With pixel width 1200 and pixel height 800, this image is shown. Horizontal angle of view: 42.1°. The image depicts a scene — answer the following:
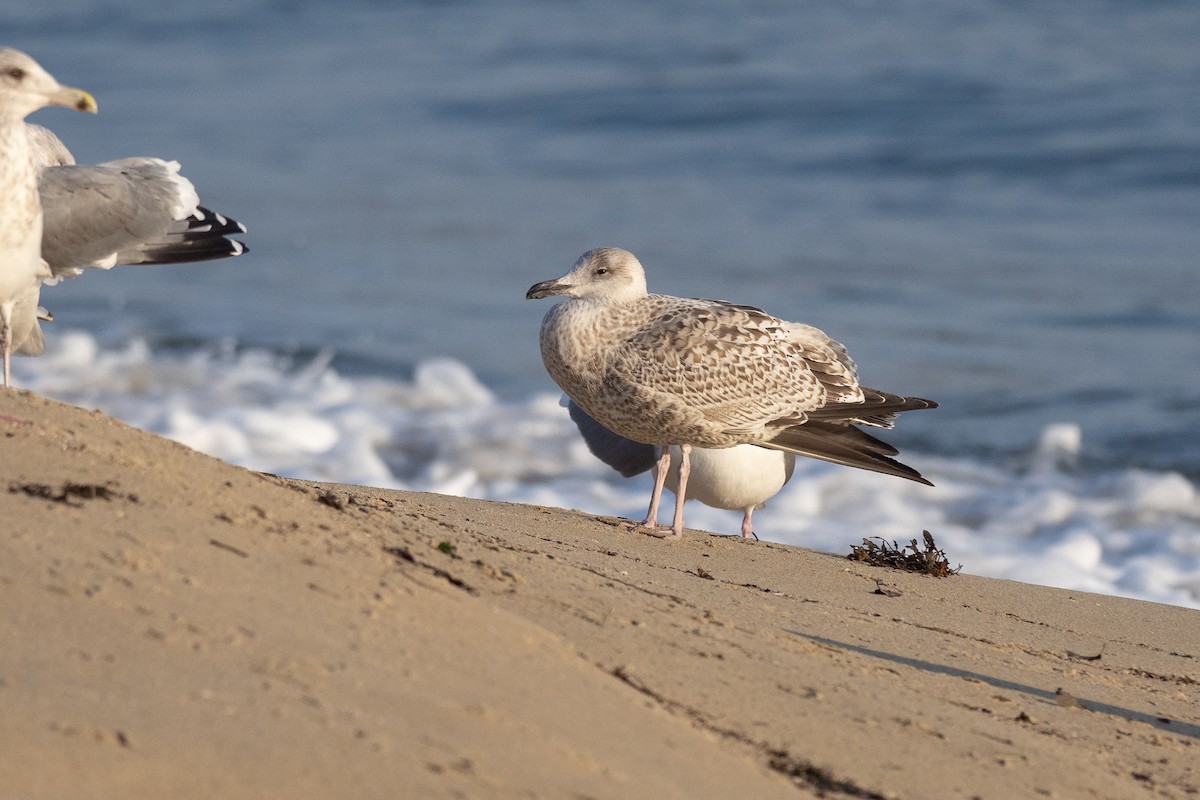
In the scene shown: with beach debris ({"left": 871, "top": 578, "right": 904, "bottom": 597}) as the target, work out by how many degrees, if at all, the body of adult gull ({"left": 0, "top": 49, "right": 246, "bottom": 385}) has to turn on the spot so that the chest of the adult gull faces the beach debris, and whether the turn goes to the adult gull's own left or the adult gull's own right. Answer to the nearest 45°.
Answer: approximately 135° to the adult gull's own left

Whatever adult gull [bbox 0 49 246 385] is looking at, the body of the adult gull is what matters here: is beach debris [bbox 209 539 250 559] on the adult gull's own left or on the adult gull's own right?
on the adult gull's own left

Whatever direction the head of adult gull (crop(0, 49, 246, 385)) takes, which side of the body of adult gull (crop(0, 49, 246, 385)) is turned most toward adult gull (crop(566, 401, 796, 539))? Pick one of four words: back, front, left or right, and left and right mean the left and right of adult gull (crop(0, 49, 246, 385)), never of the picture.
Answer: back

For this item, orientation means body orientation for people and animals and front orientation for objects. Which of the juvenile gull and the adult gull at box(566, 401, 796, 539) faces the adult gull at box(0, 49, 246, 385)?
the juvenile gull

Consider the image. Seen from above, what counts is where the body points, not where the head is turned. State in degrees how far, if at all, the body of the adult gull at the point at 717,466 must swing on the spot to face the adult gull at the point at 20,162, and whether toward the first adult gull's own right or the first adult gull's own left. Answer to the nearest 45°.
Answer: approximately 135° to the first adult gull's own right

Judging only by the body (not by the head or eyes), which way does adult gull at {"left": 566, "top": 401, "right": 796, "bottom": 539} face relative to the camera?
to the viewer's right

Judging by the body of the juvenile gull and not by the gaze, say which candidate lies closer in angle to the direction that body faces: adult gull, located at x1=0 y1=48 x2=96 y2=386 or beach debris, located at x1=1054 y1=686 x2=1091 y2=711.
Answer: the adult gull

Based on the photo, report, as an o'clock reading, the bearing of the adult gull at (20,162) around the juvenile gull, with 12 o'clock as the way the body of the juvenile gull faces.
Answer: The adult gull is roughly at 11 o'clock from the juvenile gull.

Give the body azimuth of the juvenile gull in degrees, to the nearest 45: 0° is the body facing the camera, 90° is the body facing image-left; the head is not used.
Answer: approximately 90°

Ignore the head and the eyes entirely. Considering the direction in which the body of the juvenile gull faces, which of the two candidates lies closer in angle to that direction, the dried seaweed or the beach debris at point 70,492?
the beach debris

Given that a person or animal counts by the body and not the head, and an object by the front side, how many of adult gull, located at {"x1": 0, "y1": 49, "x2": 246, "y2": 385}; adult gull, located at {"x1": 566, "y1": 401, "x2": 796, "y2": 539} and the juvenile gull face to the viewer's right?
1

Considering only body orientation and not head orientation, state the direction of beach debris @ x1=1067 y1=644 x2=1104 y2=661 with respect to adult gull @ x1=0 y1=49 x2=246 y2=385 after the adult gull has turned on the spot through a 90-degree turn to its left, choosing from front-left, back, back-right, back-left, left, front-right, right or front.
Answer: front-left

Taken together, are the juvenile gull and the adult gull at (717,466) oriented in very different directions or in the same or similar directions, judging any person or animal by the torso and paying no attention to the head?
very different directions

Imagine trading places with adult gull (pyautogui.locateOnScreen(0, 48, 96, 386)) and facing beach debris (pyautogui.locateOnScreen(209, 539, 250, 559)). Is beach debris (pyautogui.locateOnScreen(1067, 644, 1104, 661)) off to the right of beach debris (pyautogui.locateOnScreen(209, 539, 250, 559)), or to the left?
left
